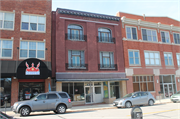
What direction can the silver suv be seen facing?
to the viewer's left

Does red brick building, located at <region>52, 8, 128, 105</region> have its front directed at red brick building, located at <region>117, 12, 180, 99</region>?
no

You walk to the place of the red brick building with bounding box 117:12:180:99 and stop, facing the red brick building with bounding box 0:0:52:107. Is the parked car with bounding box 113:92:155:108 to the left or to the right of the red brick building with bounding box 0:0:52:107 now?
left

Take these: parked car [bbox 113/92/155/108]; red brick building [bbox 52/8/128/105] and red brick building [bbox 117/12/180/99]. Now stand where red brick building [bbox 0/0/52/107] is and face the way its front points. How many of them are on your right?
0

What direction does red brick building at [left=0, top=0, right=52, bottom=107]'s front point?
toward the camera

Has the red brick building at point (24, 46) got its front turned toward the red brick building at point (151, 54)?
no

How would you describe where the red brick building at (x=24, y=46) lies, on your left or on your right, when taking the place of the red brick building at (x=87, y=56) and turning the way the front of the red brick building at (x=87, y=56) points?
on your right

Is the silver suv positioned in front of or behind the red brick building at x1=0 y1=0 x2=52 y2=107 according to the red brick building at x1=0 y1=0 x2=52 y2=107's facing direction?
in front

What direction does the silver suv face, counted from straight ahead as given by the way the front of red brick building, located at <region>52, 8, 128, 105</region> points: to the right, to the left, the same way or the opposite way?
to the right

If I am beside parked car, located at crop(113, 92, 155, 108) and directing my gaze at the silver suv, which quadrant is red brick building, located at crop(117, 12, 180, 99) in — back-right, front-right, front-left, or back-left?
back-right

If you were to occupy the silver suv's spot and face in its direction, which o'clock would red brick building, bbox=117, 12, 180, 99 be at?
The red brick building is roughly at 5 o'clock from the silver suv.

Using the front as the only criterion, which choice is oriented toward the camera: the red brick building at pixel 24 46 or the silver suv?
the red brick building

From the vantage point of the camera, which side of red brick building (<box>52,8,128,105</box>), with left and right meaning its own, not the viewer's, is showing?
front

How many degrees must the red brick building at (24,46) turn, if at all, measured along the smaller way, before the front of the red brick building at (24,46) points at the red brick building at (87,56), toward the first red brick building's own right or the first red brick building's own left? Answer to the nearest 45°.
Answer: approximately 90° to the first red brick building's own left

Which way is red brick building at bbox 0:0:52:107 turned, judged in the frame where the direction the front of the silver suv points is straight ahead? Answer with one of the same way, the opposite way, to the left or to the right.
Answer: to the left

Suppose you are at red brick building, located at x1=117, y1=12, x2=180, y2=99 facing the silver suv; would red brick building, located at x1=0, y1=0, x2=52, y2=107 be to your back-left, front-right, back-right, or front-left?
front-right

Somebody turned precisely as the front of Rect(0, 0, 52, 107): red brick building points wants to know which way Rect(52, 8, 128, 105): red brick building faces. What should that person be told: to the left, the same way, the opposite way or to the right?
the same way

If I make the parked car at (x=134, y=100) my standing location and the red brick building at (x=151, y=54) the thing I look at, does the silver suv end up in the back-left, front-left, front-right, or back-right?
back-left
